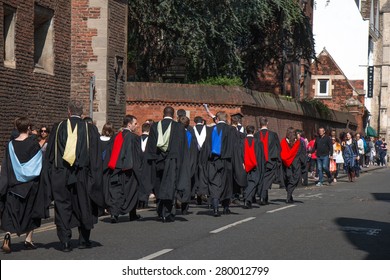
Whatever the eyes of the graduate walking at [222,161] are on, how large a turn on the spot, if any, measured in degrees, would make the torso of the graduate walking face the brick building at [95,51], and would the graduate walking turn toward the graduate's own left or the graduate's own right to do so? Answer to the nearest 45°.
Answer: approximately 45° to the graduate's own left

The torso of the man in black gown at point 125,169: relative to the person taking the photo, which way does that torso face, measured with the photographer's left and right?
facing away from the viewer and to the right of the viewer

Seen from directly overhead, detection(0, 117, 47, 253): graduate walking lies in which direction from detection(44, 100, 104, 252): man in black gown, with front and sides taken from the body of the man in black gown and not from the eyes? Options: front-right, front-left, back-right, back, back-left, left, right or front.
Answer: left

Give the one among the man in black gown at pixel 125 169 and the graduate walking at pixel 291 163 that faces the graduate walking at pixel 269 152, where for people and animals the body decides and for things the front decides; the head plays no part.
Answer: the man in black gown

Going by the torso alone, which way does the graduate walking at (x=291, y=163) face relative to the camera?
away from the camera

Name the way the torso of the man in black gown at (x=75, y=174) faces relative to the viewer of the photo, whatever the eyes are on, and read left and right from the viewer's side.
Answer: facing away from the viewer

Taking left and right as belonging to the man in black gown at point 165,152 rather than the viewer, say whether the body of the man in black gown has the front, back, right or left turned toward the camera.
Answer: back

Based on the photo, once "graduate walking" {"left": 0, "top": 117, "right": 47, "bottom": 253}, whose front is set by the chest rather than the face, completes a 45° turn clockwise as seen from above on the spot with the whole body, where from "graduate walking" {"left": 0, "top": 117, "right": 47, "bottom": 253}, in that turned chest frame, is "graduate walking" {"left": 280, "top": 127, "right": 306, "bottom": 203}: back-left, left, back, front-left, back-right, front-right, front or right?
front

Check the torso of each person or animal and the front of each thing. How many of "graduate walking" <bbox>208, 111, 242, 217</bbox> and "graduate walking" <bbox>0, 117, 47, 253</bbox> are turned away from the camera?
2

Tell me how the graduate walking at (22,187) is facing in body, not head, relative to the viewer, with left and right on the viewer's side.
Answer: facing away from the viewer

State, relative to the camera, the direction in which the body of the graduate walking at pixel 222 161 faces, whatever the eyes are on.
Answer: away from the camera
